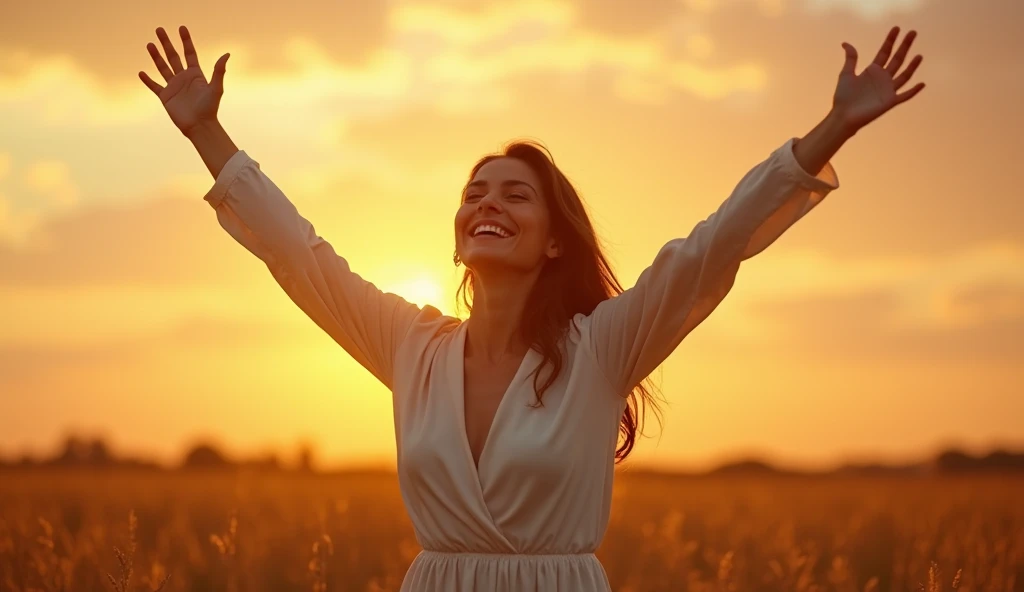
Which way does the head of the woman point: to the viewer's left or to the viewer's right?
to the viewer's left

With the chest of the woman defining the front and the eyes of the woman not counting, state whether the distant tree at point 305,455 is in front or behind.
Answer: behind

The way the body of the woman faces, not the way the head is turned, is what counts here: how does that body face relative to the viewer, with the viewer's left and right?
facing the viewer
